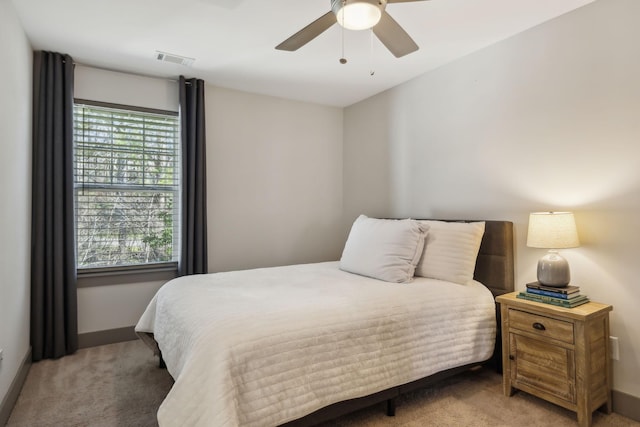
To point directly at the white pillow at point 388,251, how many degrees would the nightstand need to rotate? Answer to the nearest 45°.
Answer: approximately 45° to its right

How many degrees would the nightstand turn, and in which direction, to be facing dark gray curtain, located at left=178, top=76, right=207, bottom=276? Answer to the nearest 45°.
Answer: approximately 45° to its right

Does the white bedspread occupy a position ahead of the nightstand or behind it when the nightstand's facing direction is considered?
ahead

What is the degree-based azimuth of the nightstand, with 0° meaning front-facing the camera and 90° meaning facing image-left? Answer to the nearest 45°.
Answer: approximately 45°

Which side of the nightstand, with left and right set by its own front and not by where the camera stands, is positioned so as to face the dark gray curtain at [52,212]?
front

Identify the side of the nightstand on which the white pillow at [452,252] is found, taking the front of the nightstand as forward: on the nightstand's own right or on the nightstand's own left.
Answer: on the nightstand's own right
